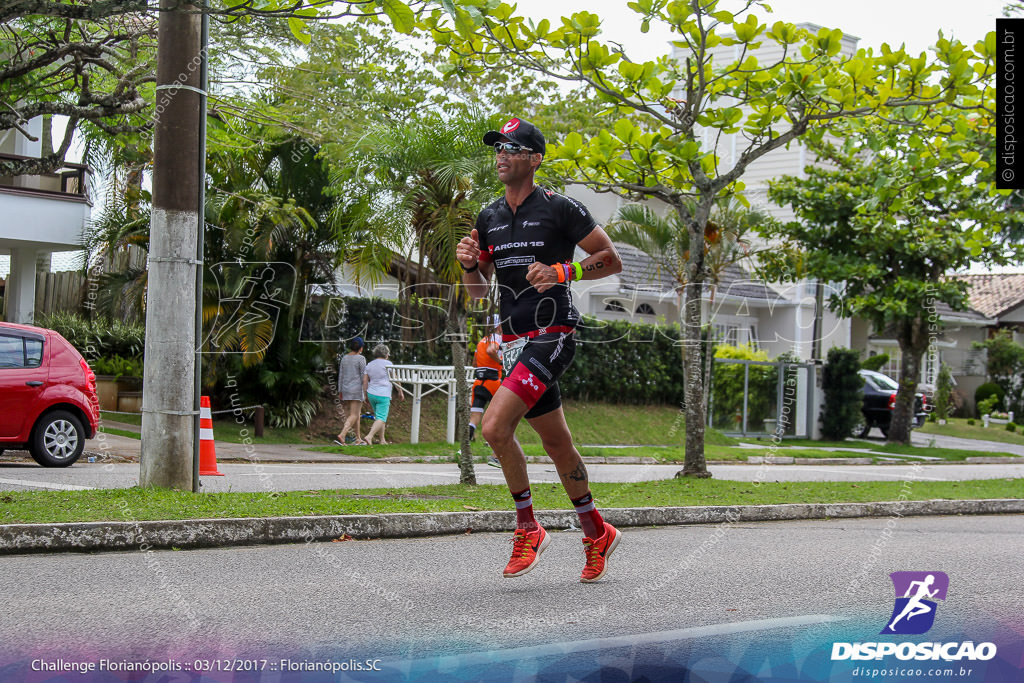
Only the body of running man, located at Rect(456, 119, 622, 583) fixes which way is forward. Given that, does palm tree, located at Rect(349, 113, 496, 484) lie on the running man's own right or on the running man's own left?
on the running man's own right

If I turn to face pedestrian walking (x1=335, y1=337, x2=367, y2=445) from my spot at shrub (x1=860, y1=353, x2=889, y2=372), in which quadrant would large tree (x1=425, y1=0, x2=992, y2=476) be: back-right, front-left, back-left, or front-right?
front-left

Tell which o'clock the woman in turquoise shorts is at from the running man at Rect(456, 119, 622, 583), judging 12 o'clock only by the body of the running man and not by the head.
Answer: The woman in turquoise shorts is roughly at 4 o'clock from the running man.

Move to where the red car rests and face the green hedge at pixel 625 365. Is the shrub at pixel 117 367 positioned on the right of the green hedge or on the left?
left

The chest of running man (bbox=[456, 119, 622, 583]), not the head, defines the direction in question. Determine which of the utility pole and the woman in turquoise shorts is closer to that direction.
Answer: the utility pole

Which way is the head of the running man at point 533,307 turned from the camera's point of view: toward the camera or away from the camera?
toward the camera

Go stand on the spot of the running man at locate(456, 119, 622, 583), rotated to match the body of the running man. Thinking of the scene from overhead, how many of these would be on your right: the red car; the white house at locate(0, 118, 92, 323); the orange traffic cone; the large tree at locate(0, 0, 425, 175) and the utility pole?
5

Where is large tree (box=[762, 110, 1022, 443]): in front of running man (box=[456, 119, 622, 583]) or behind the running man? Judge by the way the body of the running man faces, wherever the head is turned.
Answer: behind

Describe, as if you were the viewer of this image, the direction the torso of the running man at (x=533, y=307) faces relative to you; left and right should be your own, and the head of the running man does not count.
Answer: facing the viewer and to the left of the viewer

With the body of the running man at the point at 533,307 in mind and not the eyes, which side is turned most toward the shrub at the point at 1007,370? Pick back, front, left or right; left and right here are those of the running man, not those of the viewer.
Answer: back

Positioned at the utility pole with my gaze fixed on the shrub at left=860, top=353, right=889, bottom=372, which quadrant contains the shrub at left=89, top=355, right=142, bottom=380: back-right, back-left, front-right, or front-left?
front-left

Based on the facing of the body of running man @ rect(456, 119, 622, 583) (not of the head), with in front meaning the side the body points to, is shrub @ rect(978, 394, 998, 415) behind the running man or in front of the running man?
behind
